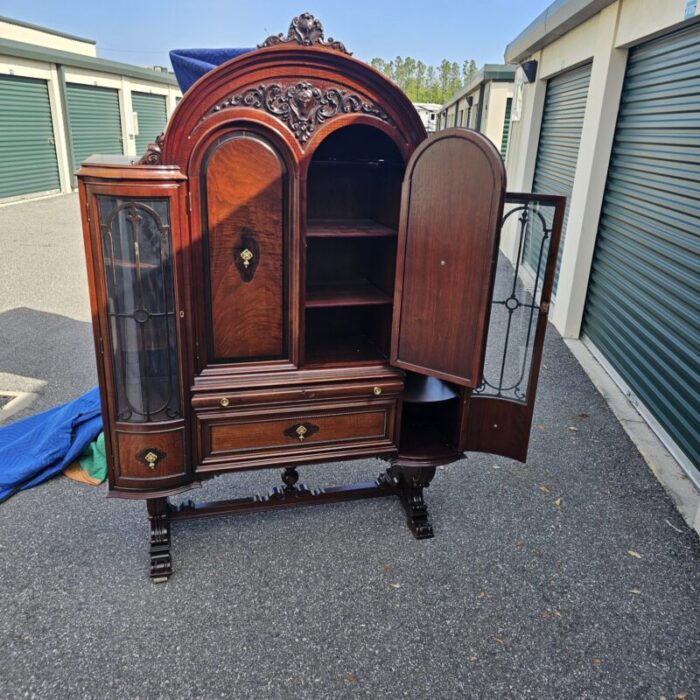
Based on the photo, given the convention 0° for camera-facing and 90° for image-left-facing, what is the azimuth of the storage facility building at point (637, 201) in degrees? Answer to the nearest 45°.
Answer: approximately 45°

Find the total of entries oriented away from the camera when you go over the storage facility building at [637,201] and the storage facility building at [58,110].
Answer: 0

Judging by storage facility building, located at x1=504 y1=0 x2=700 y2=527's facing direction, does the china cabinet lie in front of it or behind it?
in front

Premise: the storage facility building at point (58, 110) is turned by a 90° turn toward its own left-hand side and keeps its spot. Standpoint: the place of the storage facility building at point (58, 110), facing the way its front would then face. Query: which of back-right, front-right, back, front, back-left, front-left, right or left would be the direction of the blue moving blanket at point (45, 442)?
back-right

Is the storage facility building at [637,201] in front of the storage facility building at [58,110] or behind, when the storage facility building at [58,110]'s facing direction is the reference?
in front

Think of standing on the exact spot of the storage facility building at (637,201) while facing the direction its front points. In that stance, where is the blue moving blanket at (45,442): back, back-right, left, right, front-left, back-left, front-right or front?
front

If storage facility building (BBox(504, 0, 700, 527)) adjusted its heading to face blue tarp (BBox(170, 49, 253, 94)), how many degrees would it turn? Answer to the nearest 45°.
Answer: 0° — it already faces it

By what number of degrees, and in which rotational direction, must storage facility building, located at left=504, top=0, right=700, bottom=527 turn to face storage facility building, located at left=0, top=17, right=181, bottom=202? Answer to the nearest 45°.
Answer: approximately 90° to its right

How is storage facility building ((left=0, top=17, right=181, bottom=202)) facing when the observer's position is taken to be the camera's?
facing the viewer and to the right of the viewer
